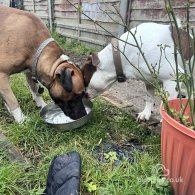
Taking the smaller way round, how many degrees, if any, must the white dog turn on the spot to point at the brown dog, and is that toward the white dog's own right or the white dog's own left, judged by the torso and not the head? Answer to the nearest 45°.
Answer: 0° — it already faces it

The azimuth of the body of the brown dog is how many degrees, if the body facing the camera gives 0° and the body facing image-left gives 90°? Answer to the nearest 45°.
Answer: approximately 270°

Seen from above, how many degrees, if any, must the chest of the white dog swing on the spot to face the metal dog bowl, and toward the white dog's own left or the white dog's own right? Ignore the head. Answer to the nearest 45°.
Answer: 0° — it already faces it

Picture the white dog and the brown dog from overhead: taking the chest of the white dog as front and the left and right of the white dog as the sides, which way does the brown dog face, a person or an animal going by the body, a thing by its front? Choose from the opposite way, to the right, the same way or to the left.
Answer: the opposite way

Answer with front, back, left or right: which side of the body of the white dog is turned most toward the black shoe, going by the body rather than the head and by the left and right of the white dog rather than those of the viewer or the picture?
left

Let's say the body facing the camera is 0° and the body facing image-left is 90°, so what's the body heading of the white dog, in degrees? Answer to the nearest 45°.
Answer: approximately 90°

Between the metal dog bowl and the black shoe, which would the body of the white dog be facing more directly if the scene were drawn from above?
the metal dog bowl

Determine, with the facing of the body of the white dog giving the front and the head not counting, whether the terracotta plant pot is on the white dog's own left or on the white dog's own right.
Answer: on the white dog's own left

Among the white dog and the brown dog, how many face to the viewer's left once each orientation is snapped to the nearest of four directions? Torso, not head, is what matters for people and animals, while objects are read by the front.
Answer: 1

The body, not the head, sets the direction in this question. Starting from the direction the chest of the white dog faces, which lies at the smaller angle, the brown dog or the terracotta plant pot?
the brown dog

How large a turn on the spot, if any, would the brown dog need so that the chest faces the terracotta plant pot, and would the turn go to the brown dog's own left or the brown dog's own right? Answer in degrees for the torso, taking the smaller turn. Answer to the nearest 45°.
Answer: approximately 45° to the brown dog's own right
